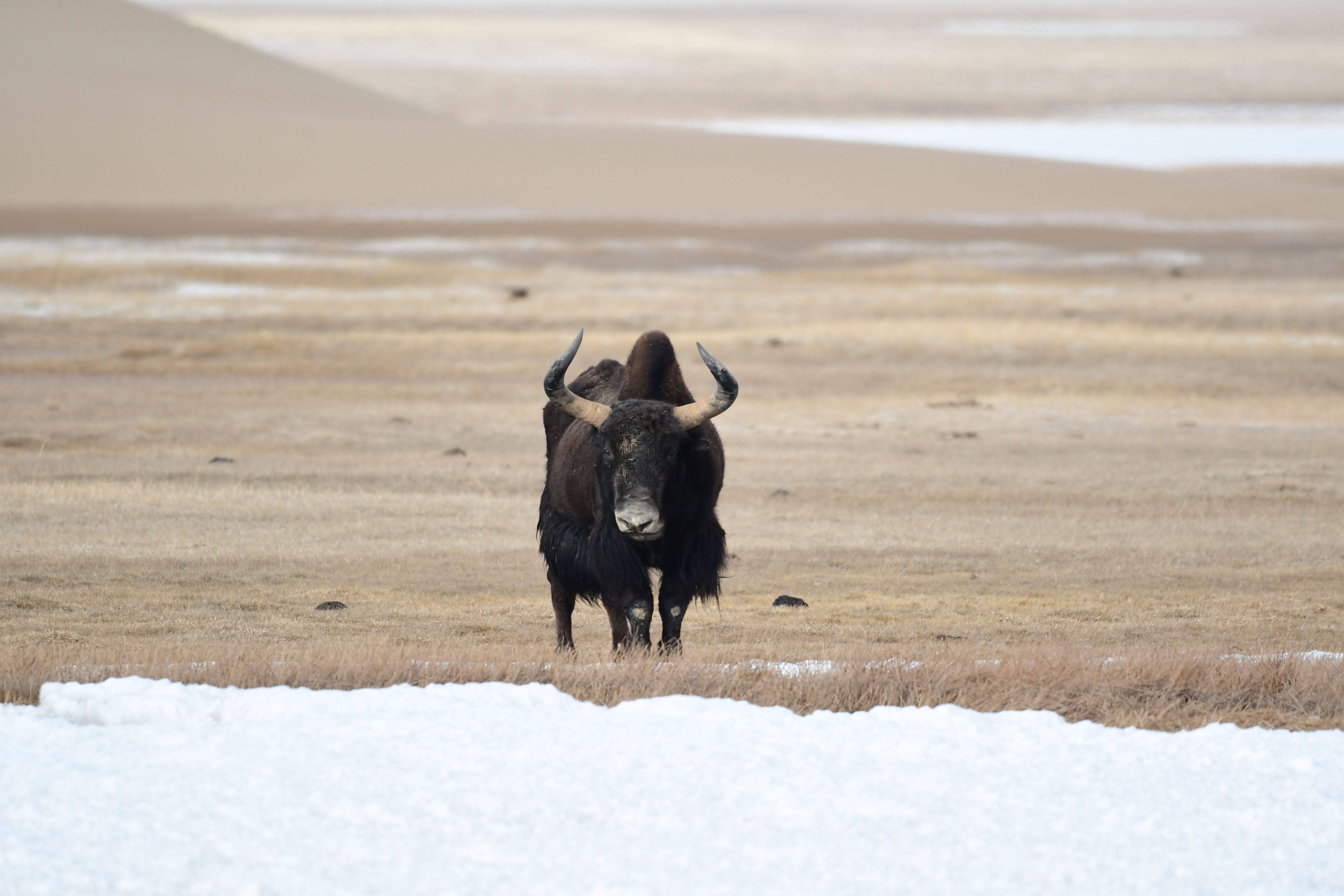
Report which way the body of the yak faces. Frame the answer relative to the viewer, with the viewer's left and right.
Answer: facing the viewer
